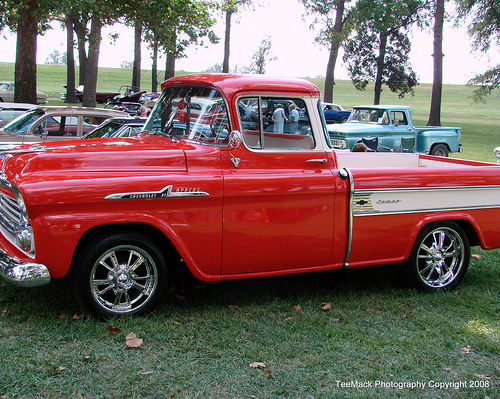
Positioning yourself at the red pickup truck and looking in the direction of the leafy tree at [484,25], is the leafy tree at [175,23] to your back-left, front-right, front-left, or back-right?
front-left

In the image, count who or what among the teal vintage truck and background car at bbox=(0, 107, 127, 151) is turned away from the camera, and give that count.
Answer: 0

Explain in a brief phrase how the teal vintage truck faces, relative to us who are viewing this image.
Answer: facing the viewer and to the left of the viewer

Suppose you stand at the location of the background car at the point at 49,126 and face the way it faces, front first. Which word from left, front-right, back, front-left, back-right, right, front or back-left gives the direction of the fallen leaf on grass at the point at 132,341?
front-left

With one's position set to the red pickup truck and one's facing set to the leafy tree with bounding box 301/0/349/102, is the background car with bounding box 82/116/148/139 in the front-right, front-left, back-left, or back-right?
front-left

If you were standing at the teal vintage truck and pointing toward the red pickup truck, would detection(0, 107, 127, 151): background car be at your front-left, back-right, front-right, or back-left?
front-right

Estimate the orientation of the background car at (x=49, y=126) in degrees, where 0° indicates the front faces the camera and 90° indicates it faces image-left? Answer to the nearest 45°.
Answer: approximately 45°

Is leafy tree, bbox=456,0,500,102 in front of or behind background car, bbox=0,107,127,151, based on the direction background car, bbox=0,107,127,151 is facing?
behind
